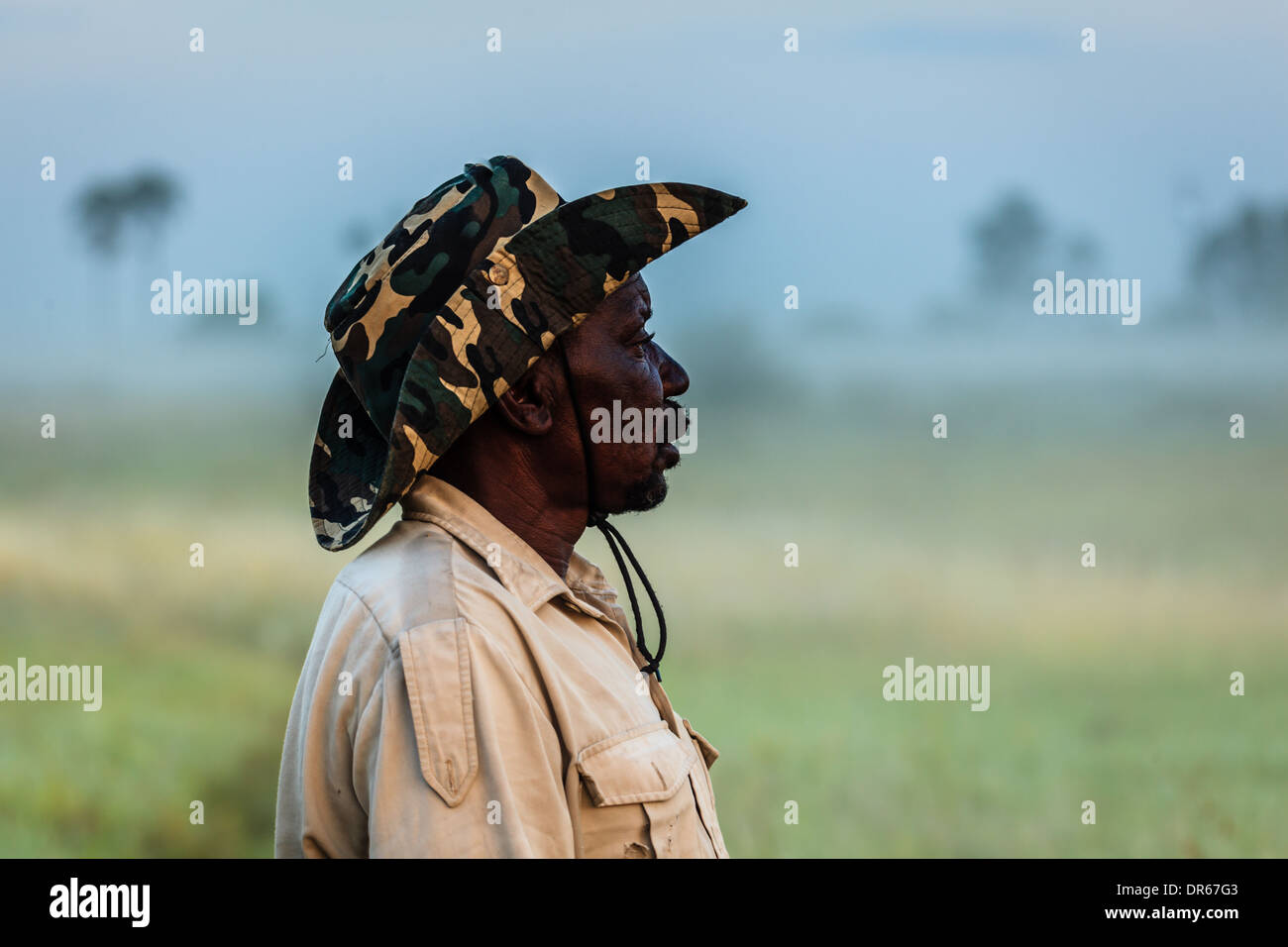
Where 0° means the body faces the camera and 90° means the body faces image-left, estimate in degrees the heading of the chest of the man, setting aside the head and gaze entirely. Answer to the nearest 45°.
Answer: approximately 270°

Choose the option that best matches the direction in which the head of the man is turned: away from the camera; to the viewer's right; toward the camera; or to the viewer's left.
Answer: to the viewer's right
